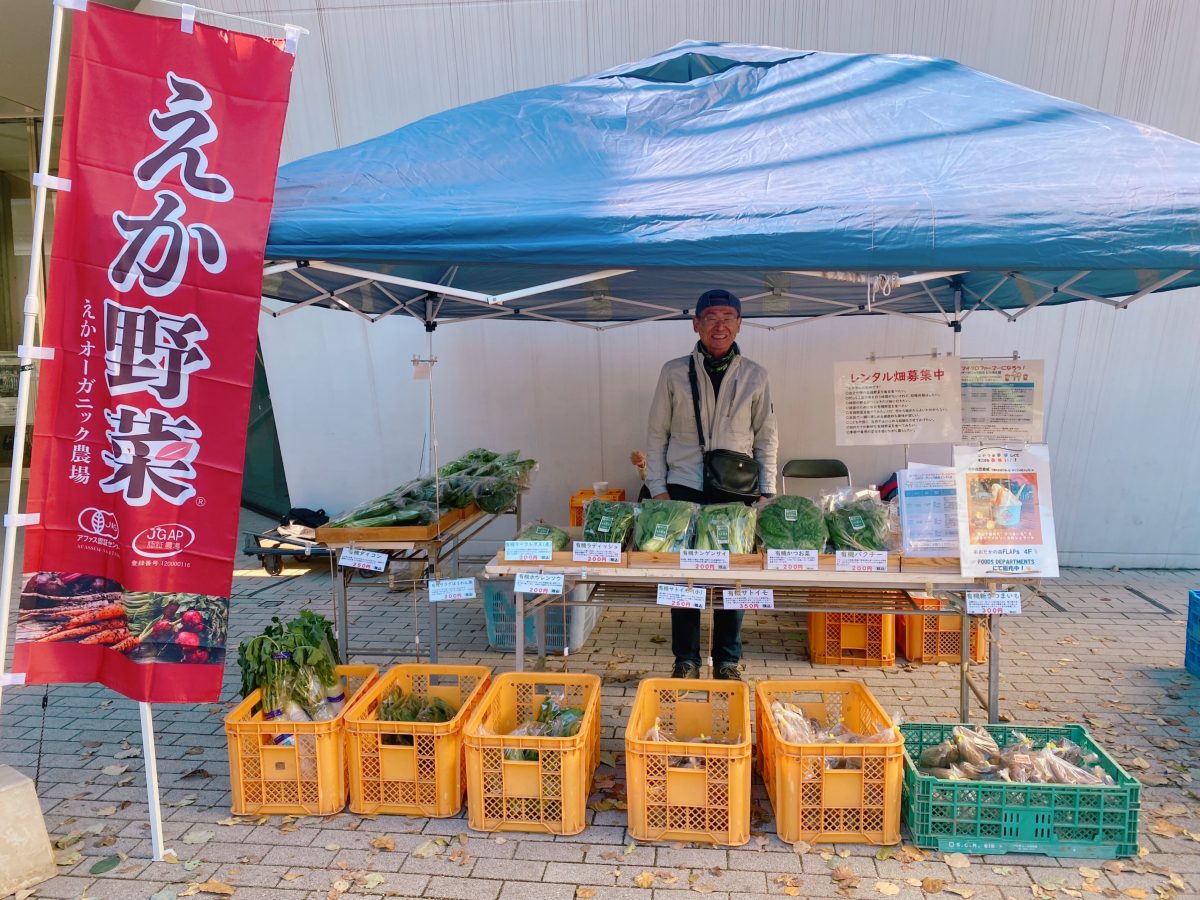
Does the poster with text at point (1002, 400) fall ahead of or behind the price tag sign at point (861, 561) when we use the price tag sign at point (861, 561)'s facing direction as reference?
behind

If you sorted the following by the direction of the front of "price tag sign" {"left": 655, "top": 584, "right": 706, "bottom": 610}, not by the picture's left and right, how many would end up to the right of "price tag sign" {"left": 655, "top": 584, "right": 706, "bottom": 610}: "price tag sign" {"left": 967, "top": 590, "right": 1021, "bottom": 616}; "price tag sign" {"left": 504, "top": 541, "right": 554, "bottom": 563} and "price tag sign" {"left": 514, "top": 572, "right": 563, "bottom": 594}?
2

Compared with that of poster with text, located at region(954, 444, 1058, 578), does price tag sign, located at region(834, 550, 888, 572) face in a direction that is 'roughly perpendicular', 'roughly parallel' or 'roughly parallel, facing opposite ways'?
roughly parallel

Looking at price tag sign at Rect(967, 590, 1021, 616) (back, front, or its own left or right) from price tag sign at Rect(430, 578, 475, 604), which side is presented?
right

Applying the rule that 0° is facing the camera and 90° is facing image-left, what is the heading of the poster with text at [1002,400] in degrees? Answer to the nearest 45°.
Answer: approximately 0°

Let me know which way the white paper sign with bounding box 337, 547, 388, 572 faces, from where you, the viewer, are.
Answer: facing the viewer

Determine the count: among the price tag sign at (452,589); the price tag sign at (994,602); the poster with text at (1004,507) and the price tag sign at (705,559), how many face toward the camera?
4

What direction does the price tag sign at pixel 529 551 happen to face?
toward the camera

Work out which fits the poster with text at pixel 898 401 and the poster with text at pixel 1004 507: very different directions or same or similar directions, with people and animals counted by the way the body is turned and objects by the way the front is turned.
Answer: same or similar directions

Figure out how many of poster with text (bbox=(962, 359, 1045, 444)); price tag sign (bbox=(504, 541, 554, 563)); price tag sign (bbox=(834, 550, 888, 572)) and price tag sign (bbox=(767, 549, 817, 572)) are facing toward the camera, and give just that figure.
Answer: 4

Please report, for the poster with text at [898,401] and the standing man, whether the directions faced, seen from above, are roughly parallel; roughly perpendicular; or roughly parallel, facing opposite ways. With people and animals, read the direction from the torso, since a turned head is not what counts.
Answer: roughly parallel

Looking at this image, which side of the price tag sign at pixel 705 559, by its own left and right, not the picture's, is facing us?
front
